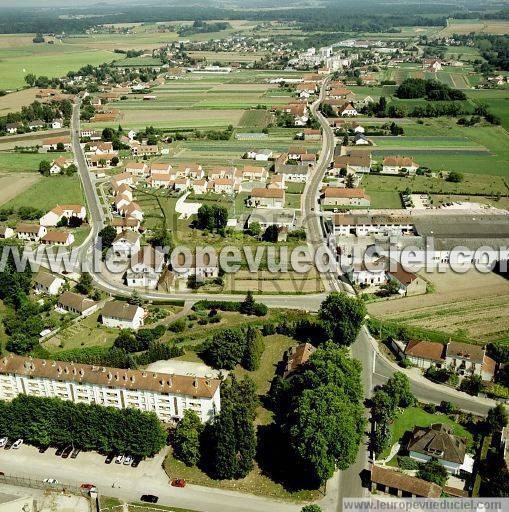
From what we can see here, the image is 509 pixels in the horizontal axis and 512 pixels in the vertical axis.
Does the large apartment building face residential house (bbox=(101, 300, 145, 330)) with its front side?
no

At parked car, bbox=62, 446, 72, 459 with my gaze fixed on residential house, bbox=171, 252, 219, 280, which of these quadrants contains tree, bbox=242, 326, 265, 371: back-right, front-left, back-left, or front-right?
front-right

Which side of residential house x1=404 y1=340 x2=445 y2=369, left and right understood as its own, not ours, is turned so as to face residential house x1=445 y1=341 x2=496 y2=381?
left

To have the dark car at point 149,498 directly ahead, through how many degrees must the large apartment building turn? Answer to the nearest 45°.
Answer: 0° — it already faces it

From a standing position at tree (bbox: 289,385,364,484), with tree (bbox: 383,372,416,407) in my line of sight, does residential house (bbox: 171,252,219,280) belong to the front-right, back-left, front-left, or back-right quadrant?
front-left

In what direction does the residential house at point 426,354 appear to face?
toward the camera

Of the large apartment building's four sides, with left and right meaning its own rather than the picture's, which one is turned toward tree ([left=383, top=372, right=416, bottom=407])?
left

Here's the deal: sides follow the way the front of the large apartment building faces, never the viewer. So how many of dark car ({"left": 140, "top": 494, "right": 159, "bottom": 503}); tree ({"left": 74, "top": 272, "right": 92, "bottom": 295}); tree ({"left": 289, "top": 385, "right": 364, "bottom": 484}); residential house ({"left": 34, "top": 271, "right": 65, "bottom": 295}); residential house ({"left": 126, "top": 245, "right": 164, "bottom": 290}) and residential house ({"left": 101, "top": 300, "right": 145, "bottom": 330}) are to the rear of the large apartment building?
4

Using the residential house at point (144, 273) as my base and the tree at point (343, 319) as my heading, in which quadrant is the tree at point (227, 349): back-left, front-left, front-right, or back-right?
front-right

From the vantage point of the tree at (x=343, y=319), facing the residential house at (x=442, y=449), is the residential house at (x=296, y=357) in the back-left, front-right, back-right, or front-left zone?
front-right

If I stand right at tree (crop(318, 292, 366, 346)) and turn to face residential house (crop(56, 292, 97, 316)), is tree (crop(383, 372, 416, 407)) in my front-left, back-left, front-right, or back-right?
back-left

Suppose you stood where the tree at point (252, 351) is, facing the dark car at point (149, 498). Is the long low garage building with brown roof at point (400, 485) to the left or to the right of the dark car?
left

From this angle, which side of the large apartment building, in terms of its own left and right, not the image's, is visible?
front

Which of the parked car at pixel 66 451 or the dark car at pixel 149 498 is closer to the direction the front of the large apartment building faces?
the dark car
